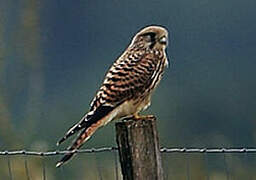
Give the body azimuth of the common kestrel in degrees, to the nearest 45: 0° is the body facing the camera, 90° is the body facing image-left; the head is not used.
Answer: approximately 270°
